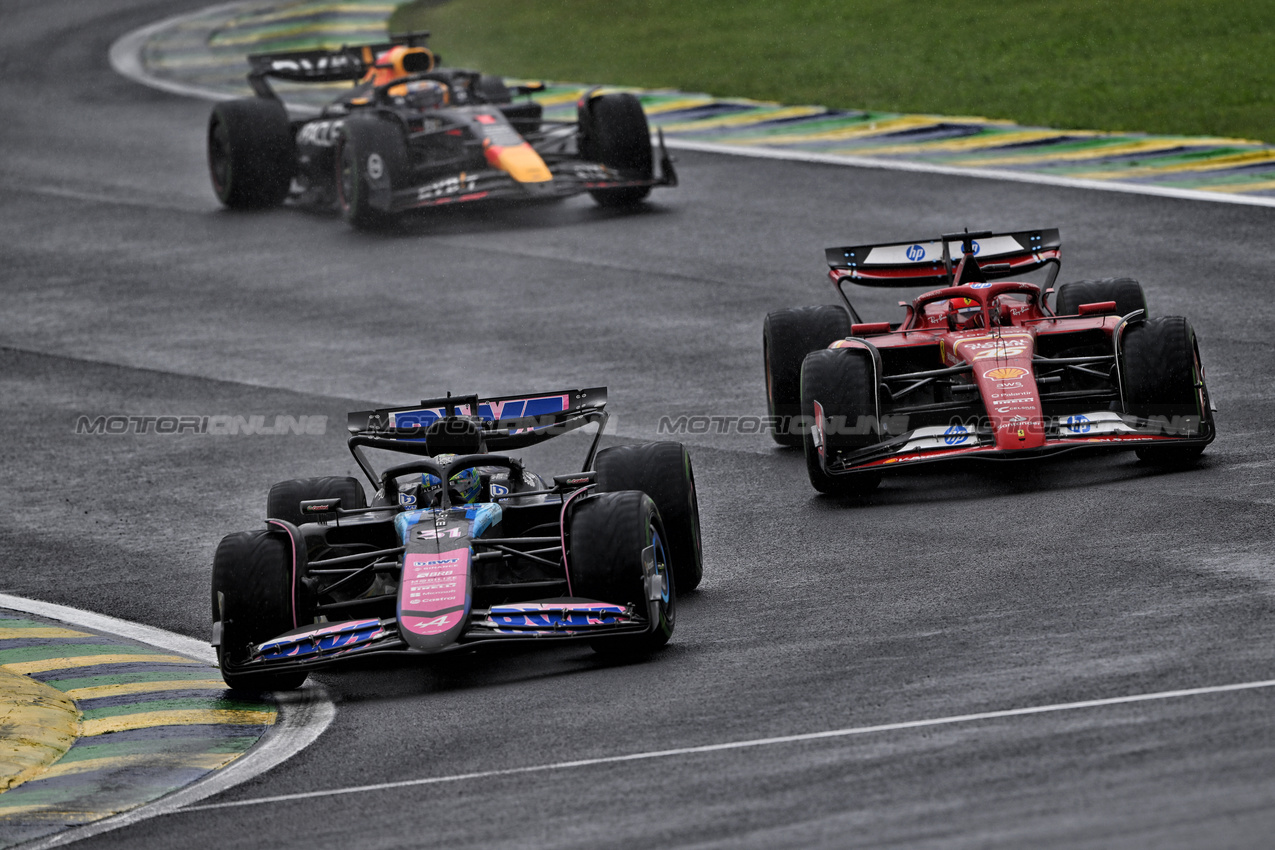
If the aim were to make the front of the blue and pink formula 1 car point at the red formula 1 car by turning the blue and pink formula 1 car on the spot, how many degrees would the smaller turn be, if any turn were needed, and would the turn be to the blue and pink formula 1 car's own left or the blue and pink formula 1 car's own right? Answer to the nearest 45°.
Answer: approximately 135° to the blue and pink formula 1 car's own left

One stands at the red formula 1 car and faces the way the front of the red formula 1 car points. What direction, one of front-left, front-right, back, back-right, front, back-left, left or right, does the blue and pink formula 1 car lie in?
front-right

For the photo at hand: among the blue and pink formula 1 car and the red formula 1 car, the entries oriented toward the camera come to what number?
2

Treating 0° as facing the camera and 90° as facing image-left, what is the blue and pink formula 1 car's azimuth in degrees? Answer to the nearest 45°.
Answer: approximately 0°
